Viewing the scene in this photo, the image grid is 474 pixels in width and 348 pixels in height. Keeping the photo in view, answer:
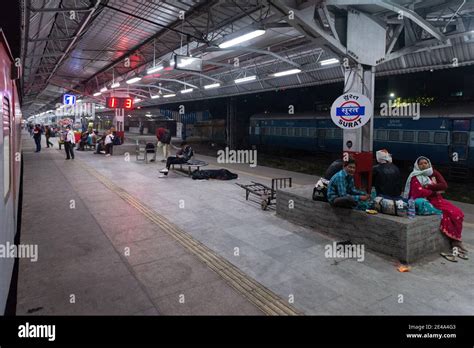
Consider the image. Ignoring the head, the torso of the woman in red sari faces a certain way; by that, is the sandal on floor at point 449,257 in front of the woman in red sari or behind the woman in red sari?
in front

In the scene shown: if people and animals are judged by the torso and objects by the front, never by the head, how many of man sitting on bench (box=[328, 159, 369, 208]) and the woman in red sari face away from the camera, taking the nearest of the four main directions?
0

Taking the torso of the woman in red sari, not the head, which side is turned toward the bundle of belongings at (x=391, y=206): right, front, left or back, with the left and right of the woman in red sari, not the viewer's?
right

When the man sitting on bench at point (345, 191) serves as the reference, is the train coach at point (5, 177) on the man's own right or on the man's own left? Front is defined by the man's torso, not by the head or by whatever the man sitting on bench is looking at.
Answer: on the man's own right

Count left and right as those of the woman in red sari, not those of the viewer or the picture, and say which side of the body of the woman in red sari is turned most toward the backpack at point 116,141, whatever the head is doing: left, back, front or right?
back

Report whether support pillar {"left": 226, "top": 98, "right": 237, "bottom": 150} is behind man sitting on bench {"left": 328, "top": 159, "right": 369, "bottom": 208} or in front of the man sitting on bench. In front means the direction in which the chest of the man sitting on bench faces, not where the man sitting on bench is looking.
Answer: behind

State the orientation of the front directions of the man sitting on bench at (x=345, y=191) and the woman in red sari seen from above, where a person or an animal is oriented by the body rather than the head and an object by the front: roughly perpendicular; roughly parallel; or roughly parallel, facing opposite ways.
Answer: roughly parallel
